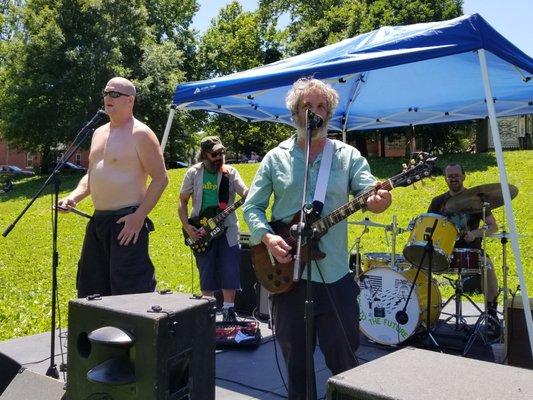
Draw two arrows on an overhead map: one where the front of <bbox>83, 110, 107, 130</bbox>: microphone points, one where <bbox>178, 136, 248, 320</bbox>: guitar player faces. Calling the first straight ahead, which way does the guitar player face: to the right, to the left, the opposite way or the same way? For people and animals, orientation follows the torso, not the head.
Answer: to the right

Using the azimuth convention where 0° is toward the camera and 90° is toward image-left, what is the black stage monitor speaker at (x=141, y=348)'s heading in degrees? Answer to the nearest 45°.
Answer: approximately 45°

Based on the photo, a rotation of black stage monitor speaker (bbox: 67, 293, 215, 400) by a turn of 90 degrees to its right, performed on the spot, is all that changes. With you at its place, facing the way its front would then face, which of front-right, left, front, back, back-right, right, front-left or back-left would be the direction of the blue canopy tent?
right

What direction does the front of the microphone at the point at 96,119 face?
to the viewer's right
